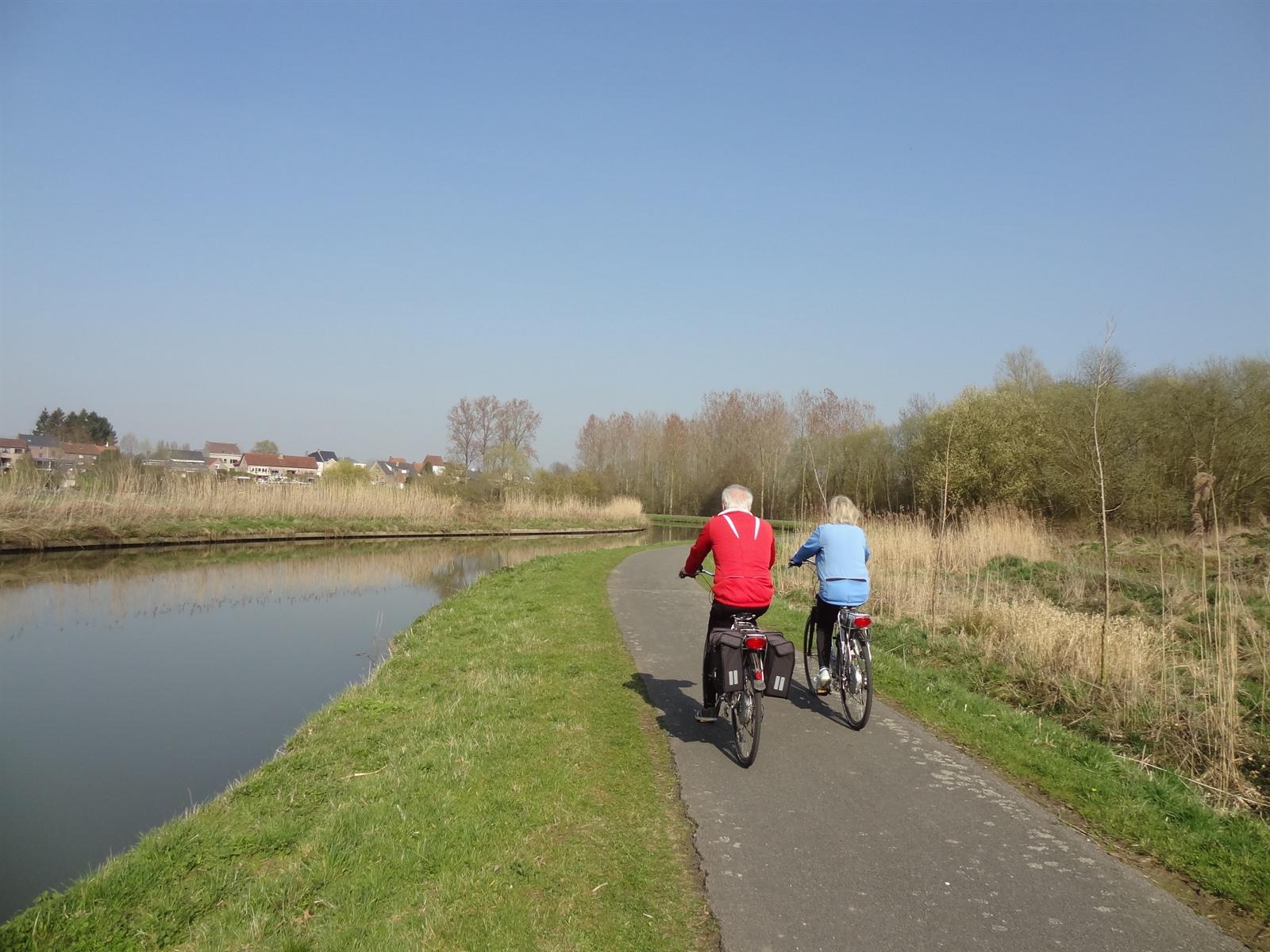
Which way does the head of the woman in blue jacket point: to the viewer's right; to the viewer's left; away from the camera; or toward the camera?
away from the camera

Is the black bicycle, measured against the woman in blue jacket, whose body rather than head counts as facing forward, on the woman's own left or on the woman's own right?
on the woman's own left

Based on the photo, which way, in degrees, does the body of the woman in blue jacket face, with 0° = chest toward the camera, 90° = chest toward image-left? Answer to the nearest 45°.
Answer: approximately 135°

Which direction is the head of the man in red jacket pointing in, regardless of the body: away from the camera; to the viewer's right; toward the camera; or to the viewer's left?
away from the camera

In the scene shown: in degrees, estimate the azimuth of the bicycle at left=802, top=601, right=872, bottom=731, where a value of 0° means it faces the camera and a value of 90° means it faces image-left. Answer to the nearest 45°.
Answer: approximately 135°

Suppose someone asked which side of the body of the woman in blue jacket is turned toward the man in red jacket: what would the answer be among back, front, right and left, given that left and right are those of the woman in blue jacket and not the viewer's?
left

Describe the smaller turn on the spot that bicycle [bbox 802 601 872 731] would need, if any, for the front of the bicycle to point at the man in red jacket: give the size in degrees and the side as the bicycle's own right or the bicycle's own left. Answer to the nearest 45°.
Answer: approximately 90° to the bicycle's own left
